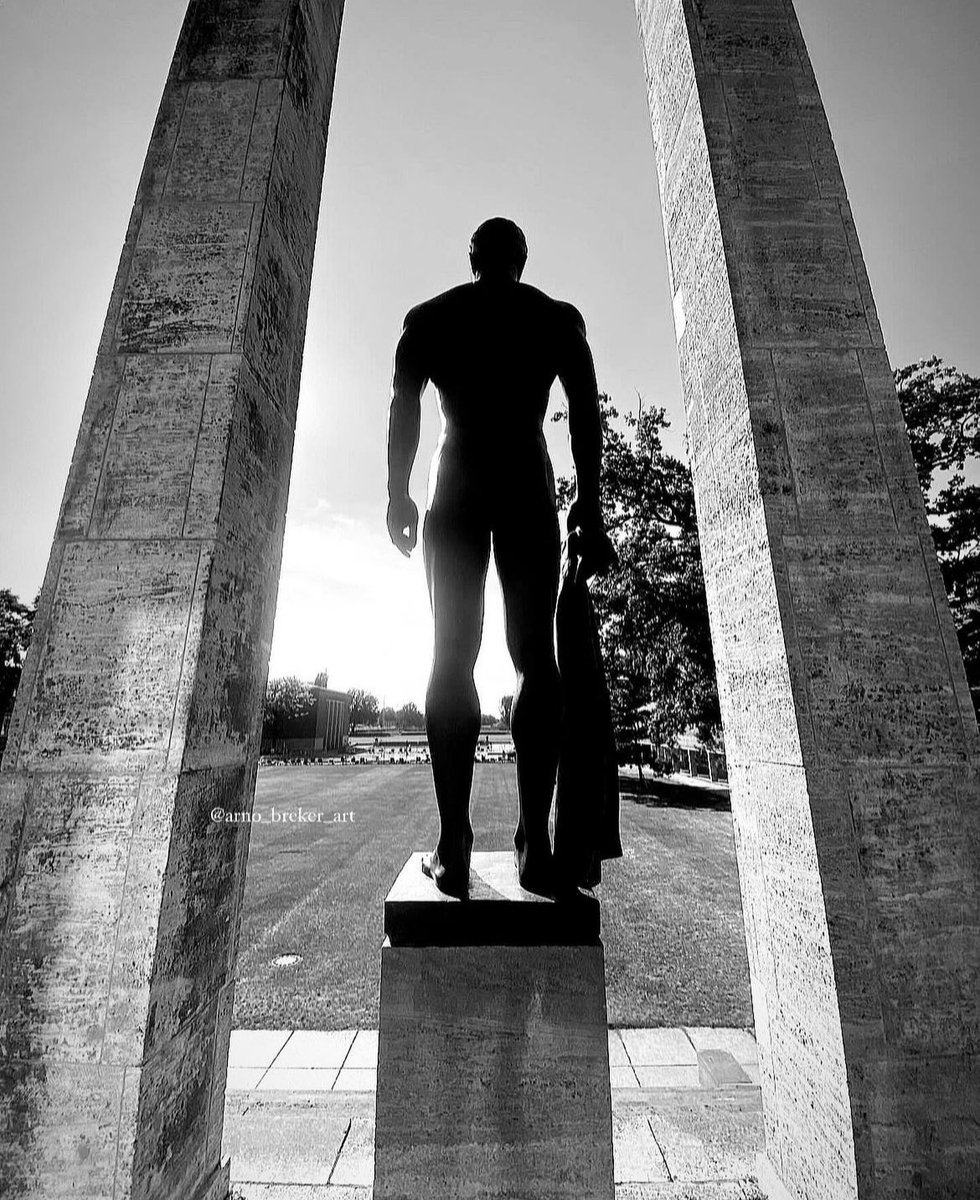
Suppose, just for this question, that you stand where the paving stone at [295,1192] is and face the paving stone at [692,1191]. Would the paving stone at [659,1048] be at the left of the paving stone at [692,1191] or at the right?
left

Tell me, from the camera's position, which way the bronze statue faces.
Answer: facing away from the viewer

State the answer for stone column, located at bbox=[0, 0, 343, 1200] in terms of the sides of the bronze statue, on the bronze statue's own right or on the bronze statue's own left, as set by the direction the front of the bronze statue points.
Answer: on the bronze statue's own left
